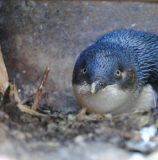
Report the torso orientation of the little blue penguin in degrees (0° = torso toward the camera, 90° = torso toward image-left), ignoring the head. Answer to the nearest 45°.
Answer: approximately 45°
